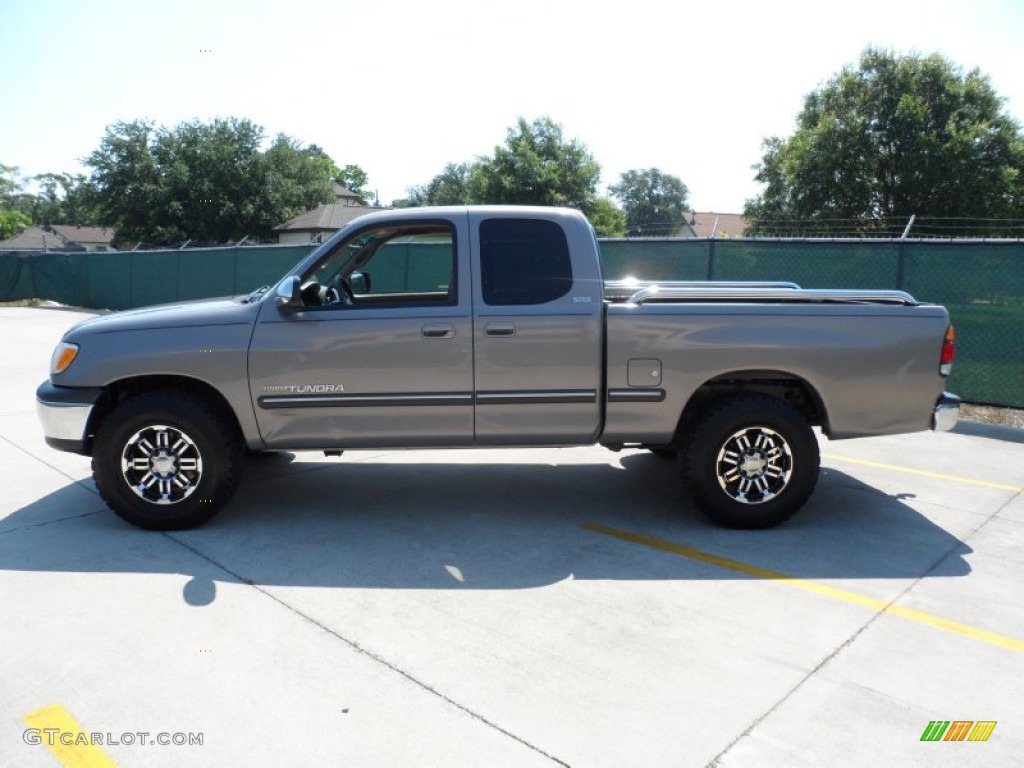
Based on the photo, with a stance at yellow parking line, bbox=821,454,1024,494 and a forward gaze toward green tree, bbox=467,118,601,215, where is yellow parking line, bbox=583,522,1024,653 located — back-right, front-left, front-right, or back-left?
back-left

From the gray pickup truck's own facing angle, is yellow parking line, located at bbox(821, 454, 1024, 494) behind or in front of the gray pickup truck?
behind

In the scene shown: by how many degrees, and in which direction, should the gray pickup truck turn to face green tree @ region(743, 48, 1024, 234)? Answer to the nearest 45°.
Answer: approximately 135° to its right

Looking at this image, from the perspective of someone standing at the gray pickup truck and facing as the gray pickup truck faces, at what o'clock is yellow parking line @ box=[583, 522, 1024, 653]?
The yellow parking line is roughly at 7 o'clock from the gray pickup truck.

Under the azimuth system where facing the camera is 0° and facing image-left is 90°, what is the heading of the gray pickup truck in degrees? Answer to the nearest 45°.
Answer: approximately 90°

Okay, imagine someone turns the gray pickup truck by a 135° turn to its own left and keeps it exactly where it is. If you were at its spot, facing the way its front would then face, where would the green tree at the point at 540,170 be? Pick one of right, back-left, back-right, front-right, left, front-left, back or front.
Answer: back-left

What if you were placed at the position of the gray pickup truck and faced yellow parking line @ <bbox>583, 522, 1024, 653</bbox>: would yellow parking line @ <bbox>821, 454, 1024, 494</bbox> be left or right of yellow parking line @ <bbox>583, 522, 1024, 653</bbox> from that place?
left
